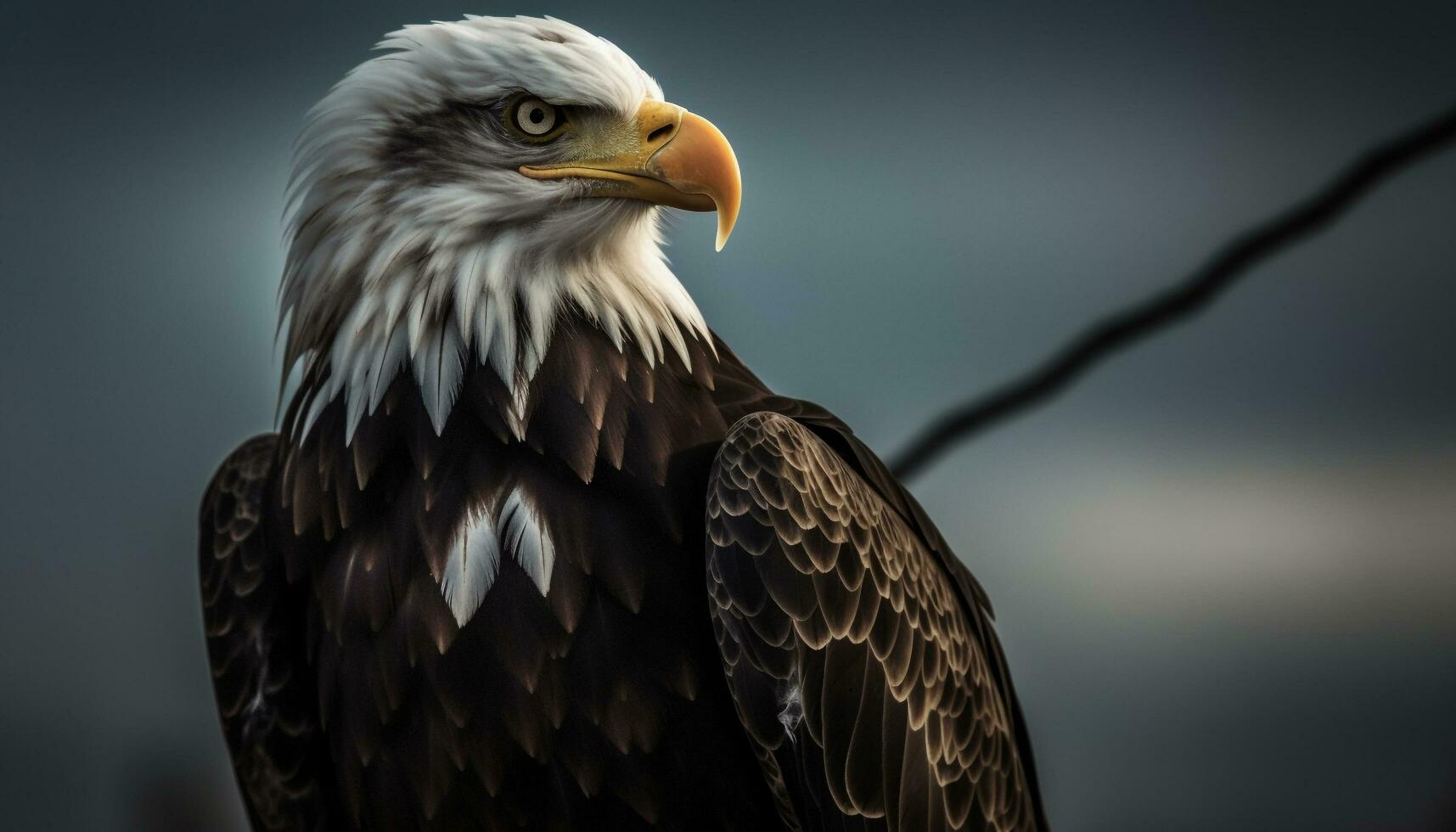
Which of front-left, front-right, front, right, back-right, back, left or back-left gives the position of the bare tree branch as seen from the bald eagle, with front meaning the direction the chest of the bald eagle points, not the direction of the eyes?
back

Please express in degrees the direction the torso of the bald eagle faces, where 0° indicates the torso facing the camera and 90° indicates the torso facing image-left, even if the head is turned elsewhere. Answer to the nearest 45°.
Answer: approximately 45°
